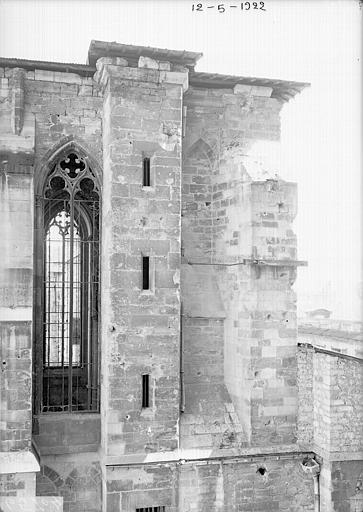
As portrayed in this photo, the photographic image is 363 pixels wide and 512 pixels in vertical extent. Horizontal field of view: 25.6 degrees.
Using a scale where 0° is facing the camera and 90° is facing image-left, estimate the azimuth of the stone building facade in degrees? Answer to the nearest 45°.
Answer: approximately 0°
